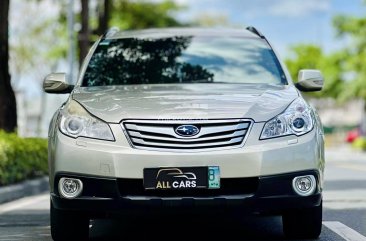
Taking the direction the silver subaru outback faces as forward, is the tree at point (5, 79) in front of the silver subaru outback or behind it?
behind

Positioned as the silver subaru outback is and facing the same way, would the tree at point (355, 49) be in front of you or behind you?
behind

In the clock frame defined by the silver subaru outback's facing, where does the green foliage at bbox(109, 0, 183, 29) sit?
The green foliage is roughly at 6 o'clock from the silver subaru outback.

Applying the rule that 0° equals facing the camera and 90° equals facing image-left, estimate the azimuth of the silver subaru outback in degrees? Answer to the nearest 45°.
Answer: approximately 0°

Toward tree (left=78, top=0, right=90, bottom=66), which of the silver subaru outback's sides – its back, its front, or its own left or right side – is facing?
back
